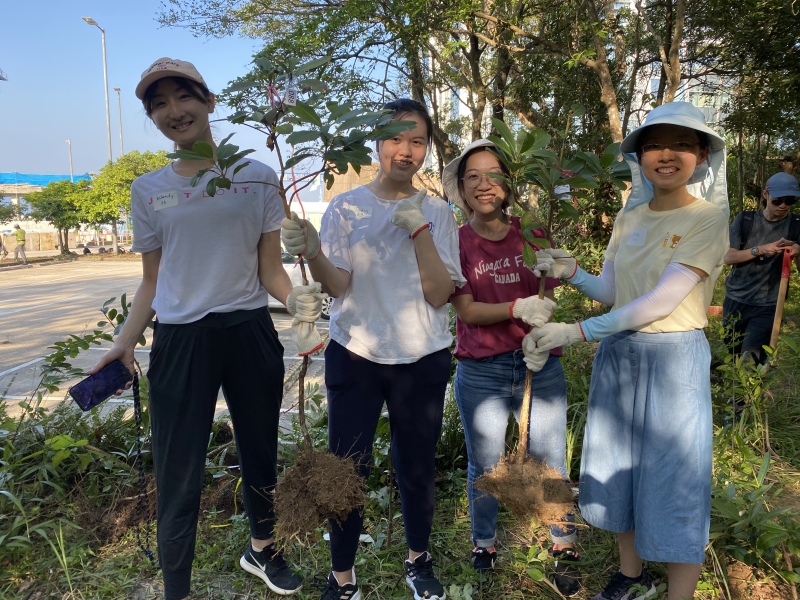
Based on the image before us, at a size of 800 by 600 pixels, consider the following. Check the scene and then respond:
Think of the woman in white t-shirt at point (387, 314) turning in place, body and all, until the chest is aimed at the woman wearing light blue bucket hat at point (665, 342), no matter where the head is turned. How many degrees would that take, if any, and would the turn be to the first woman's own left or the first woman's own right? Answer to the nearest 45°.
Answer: approximately 90° to the first woman's own left

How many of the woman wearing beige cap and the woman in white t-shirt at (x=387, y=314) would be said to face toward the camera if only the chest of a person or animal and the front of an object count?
2

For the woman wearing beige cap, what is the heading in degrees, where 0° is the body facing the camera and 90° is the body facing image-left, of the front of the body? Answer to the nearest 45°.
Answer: approximately 0°

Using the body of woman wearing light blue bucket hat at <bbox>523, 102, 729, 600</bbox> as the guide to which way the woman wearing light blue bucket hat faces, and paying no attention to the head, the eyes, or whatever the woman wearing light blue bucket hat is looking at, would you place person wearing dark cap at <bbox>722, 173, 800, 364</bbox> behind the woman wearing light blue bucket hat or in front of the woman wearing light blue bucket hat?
behind
